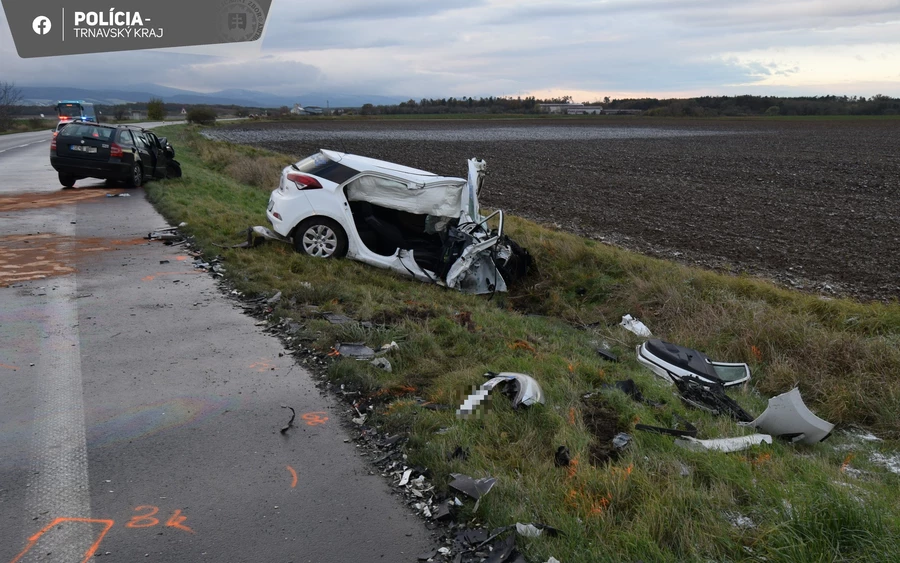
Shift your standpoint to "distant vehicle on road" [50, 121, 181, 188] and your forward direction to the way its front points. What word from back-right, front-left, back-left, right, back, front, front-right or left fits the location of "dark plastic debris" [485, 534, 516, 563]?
back-right

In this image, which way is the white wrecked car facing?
to the viewer's right

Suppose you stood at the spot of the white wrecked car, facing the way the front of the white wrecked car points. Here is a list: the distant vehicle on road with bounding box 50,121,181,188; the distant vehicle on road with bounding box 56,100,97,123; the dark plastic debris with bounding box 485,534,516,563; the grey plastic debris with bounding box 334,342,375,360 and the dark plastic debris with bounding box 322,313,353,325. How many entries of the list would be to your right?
3

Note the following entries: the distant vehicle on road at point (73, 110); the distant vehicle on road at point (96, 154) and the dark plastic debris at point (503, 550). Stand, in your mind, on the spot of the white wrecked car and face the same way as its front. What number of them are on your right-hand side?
1

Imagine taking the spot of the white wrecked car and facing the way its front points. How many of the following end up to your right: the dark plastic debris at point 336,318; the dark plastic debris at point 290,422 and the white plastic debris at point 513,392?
3

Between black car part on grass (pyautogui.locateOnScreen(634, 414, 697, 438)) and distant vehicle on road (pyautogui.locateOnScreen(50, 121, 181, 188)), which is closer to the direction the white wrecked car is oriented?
the black car part on grass

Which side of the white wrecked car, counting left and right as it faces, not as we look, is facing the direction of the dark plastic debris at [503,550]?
right

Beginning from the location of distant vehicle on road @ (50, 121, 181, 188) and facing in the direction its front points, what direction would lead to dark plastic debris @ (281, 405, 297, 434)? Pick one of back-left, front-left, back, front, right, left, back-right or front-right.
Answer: back-right

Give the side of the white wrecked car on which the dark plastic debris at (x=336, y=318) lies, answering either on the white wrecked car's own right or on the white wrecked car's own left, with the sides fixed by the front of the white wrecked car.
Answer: on the white wrecked car's own right

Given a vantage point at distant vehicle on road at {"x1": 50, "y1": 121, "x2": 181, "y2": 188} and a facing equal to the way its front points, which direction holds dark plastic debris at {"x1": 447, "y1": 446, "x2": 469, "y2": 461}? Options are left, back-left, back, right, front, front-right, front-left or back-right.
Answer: back-right

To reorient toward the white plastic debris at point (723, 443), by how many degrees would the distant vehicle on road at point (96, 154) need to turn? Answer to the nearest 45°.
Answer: approximately 135° to its right

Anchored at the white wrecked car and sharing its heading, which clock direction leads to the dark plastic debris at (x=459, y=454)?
The dark plastic debris is roughly at 3 o'clock from the white wrecked car.
